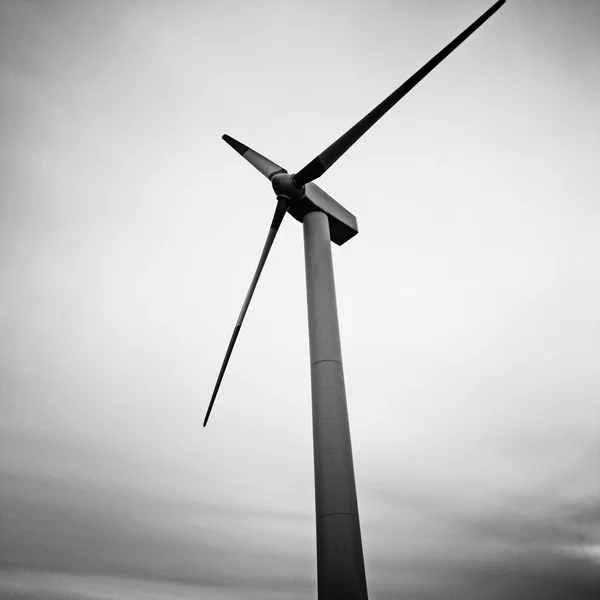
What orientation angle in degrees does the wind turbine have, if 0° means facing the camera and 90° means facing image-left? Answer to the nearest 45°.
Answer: approximately 45°
